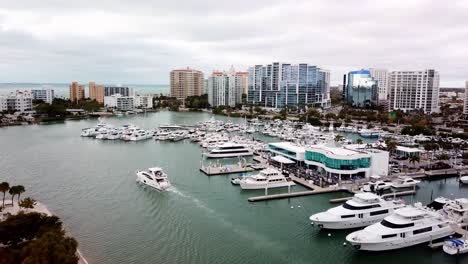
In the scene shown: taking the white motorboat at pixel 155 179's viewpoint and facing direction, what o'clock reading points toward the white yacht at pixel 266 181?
The white yacht is roughly at 5 o'clock from the white motorboat.

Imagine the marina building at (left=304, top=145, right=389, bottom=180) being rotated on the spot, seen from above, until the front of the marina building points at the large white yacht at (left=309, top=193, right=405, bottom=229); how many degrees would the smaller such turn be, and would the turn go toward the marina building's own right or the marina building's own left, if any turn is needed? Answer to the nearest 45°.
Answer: approximately 45° to the marina building's own left

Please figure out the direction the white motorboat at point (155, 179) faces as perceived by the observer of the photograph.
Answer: facing away from the viewer and to the left of the viewer

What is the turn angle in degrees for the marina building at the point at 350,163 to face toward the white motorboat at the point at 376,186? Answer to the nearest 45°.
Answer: approximately 90° to its left

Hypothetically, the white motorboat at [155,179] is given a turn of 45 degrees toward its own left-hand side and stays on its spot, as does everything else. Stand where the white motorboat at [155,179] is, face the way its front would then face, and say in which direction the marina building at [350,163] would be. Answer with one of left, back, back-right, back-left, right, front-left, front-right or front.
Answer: back
